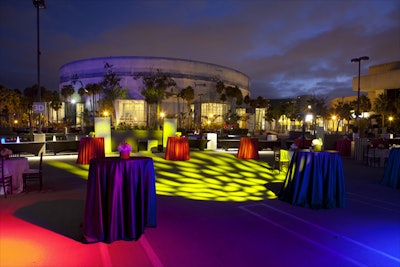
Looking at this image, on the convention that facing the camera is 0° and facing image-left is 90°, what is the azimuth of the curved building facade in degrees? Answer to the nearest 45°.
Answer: approximately 0°

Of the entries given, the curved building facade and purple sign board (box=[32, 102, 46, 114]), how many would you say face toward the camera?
2

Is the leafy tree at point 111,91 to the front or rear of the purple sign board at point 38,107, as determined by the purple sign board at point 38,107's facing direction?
to the rear

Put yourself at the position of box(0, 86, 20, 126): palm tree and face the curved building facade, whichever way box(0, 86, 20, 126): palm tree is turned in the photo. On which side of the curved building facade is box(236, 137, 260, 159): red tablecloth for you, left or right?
right

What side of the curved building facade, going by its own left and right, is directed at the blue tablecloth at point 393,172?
front

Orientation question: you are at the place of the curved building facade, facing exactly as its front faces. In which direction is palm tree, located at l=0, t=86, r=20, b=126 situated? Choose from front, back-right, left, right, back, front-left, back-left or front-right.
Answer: right

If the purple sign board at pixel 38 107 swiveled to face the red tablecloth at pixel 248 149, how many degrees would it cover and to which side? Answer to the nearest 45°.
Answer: approximately 45° to its left

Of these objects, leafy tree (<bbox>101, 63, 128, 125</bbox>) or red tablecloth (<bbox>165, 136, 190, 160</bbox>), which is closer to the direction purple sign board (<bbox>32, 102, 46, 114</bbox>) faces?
the red tablecloth

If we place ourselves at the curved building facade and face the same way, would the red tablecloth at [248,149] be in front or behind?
in front

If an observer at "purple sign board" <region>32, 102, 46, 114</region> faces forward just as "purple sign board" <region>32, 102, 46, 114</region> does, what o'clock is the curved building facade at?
The curved building facade is roughly at 7 o'clock from the purple sign board.

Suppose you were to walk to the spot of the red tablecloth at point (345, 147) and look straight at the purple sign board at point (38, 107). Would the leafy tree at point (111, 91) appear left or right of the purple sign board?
right
